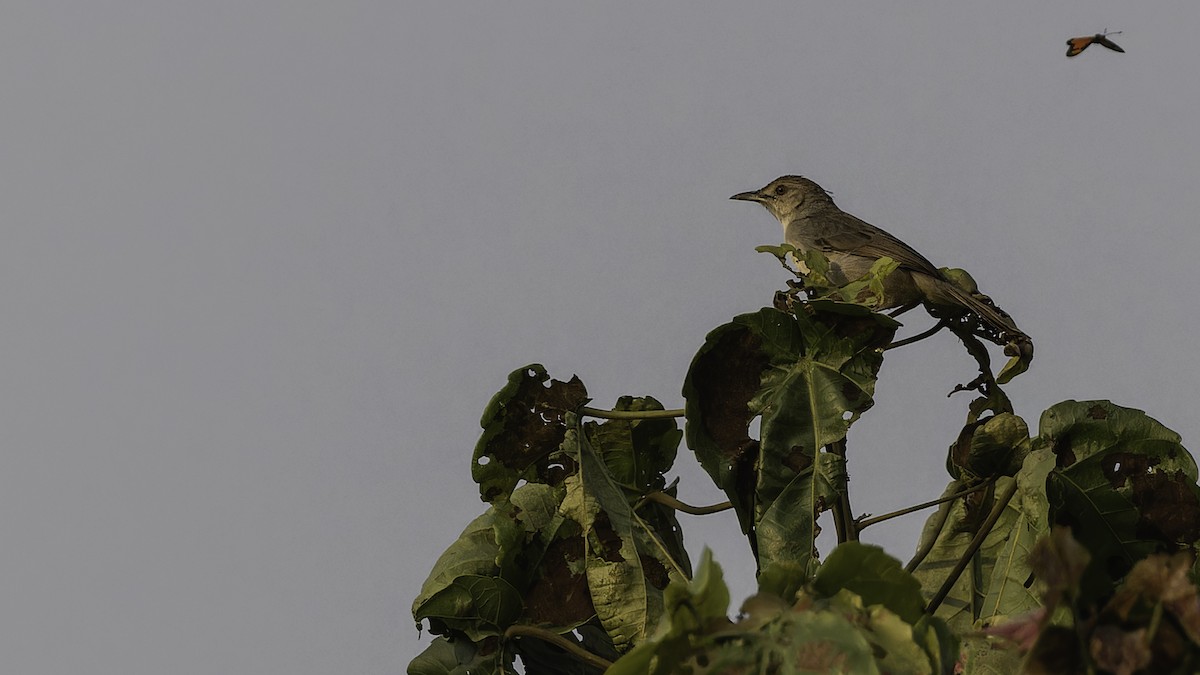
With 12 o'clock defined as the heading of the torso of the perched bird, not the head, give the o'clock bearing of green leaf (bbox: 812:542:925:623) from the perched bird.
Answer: The green leaf is roughly at 9 o'clock from the perched bird.

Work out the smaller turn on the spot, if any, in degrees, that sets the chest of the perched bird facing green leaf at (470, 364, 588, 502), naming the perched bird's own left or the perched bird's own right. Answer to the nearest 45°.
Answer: approximately 45° to the perched bird's own left

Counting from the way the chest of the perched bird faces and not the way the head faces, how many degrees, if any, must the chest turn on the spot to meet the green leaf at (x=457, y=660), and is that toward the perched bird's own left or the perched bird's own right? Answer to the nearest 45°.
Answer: approximately 45° to the perched bird's own left

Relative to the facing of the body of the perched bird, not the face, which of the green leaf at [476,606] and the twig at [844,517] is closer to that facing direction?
the green leaf

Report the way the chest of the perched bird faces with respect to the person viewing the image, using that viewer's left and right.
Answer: facing to the left of the viewer

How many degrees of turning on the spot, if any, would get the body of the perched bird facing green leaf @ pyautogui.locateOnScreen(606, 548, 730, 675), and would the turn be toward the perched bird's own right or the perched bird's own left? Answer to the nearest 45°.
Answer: approximately 90° to the perched bird's own left

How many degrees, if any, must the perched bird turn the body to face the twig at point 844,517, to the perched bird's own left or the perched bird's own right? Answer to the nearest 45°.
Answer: approximately 90° to the perched bird's own left

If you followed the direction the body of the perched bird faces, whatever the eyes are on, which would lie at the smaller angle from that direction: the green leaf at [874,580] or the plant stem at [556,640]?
the plant stem
